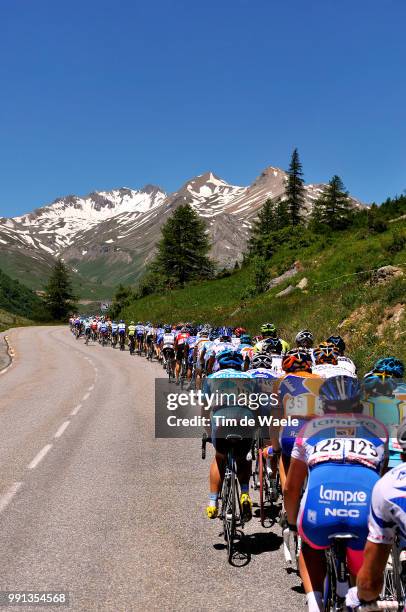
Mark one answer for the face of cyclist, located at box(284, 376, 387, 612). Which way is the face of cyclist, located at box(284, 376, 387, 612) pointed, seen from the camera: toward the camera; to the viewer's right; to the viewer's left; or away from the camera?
away from the camera

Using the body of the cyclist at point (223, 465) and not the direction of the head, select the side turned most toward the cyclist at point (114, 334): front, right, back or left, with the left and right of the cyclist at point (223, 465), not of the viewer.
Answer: front

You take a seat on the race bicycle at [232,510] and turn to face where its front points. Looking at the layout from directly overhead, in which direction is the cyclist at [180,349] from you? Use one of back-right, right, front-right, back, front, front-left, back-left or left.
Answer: front

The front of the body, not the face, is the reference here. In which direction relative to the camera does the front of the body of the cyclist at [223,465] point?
away from the camera

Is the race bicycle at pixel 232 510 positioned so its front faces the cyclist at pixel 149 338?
yes

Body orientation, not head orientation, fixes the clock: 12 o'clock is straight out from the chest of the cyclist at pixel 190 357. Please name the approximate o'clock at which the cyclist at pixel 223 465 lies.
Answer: the cyclist at pixel 223 465 is roughly at 6 o'clock from the cyclist at pixel 190 357.

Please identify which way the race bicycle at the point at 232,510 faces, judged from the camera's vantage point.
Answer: facing away from the viewer

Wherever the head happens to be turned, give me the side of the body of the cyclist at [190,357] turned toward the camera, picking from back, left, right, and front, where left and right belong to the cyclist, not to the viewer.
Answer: back

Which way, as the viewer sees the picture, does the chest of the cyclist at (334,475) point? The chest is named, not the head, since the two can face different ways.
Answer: away from the camera

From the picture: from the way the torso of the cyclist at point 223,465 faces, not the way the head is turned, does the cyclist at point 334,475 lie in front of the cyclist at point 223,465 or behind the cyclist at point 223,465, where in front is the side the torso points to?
behind

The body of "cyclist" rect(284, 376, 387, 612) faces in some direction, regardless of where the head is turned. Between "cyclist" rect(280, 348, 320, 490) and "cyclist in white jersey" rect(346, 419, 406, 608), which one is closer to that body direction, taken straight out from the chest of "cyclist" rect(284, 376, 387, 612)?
the cyclist

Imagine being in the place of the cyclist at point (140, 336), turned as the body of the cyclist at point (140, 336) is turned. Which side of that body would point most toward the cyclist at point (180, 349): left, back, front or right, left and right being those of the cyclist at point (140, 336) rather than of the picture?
back

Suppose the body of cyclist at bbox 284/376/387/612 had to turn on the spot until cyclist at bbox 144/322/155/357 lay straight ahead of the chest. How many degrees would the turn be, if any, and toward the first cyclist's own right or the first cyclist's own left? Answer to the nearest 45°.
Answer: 0° — they already face them

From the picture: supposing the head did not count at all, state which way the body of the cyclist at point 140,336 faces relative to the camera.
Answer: away from the camera

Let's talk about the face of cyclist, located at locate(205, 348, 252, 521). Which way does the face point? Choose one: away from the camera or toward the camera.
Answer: away from the camera

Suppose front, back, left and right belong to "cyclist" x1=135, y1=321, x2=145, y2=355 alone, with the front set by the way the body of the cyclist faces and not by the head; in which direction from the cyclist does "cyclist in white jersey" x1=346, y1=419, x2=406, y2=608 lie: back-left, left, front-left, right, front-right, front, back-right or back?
back

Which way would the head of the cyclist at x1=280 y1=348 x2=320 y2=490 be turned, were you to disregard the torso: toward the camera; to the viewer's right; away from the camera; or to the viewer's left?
away from the camera

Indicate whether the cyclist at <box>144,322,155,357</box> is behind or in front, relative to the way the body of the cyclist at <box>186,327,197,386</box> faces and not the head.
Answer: in front

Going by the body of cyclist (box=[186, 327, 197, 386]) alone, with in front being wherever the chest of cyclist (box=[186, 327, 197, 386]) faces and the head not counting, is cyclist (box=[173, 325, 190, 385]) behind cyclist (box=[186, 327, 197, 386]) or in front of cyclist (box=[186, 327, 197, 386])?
in front

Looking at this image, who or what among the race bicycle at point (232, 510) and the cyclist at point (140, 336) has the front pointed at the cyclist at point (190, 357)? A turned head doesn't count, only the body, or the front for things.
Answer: the race bicycle

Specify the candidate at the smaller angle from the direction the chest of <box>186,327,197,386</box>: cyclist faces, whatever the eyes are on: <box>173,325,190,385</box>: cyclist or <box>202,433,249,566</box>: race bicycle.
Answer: the cyclist
